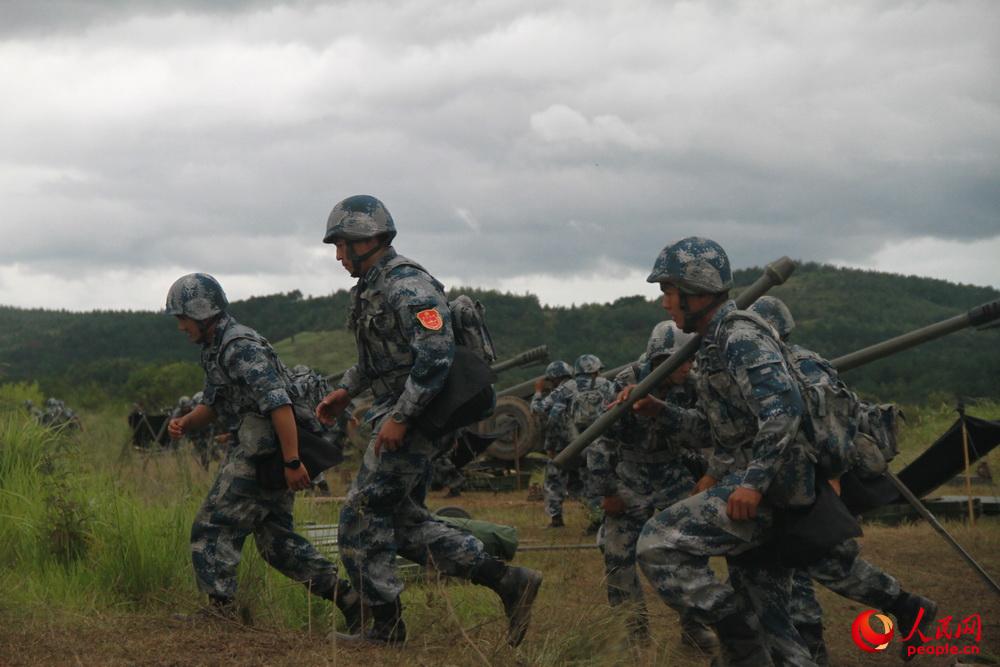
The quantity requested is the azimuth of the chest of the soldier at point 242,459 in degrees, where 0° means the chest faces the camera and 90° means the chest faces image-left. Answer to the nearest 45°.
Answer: approximately 90°

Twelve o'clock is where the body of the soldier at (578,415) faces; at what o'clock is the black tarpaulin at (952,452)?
The black tarpaulin is roughly at 4 o'clock from the soldier.

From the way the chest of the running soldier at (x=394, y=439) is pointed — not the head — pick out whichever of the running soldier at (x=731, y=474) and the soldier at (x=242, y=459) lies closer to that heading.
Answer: the soldier

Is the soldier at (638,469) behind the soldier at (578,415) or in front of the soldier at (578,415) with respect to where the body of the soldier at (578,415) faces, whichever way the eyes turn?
behind

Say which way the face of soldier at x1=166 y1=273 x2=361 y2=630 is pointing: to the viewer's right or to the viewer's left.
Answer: to the viewer's left

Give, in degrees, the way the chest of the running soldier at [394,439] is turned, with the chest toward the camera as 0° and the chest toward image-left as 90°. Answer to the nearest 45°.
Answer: approximately 90°

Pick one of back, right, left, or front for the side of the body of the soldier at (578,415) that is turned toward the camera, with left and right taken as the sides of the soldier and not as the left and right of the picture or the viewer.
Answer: back

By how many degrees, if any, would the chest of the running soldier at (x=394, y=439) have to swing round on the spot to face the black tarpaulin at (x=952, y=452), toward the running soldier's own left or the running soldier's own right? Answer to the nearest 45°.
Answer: approximately 135° to the running soldier's own right

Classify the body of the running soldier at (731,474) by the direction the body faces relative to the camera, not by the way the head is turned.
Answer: to the viewer's left
